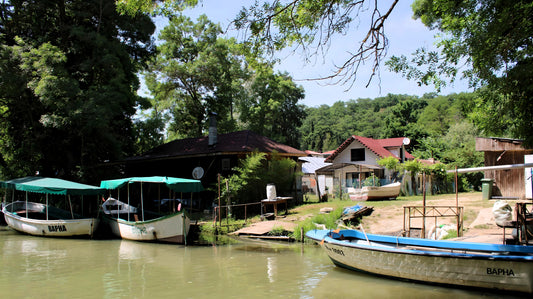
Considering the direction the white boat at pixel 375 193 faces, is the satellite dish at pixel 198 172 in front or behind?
behind

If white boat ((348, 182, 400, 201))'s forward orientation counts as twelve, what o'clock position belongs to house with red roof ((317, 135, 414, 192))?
The house with red roof is roughly at 9 o'clock from the white boat.

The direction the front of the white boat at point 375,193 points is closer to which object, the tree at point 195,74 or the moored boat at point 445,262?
the moored boat

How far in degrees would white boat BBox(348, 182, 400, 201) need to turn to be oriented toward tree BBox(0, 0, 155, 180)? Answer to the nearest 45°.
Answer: approximately 180°

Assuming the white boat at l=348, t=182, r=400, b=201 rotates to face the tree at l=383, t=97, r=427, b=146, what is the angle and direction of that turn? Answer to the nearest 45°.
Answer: approximately 90° to its left

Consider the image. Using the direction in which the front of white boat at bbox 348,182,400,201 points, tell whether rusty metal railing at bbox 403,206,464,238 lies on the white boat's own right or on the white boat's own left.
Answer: on the white boat's own right

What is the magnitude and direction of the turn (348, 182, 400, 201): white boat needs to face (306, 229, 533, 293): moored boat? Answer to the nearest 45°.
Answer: approximately 90° to its right

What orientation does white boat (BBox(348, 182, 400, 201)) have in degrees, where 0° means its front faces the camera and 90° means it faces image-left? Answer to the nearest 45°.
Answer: approximately 270°
